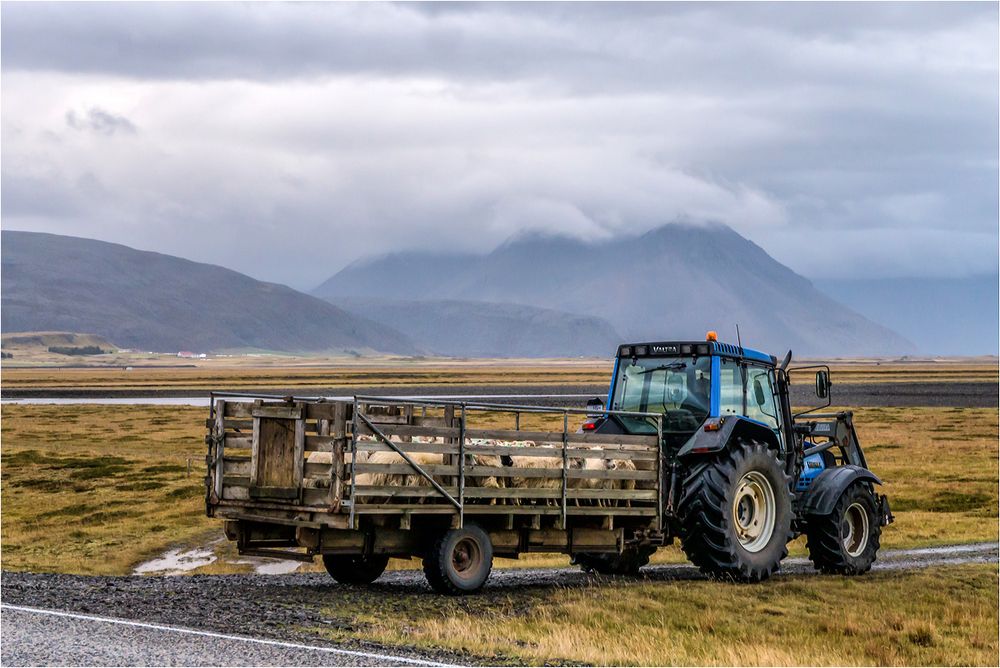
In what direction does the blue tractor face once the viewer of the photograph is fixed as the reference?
facing away from the viewer and to the right of the viewer

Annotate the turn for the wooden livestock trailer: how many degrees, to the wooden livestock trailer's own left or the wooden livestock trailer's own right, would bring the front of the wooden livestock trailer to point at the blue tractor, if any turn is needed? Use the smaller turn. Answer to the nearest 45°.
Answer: approximately 45° to the wooden livestock trailer's own right

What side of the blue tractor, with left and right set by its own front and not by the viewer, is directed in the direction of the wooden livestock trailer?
back

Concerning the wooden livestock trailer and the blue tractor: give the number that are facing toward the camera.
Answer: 0

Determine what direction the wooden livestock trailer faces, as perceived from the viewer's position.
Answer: facing away from the viewer and to the right of the viewer
